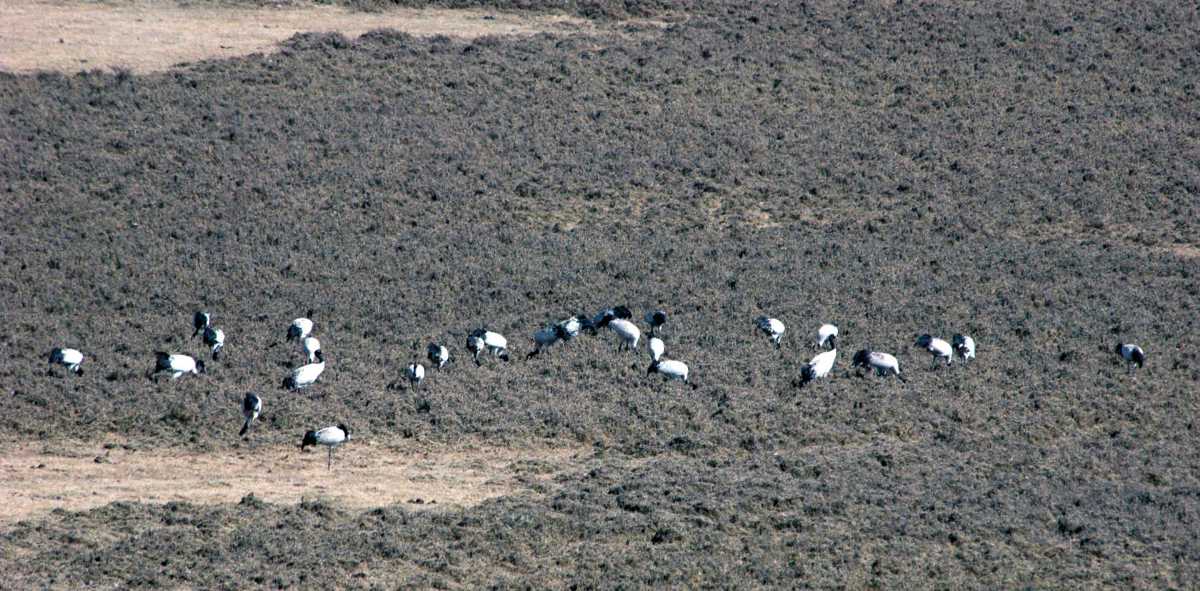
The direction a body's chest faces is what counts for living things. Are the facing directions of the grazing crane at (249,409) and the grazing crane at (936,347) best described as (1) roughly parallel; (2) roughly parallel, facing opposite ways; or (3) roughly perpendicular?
roughly perpendicular

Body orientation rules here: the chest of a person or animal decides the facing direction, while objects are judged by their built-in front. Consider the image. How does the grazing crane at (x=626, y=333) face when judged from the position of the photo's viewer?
facing to the right of the viewer

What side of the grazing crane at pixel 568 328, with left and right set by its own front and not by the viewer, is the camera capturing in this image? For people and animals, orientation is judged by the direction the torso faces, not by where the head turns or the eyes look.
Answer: left

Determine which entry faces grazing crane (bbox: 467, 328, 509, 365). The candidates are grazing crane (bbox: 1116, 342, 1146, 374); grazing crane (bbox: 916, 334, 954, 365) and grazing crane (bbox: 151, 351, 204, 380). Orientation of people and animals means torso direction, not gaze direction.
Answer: grazing crane (bbox: 151, 351, 204, 380)

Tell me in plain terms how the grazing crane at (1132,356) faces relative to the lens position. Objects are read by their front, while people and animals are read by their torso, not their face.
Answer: facing to the right of the viewer
